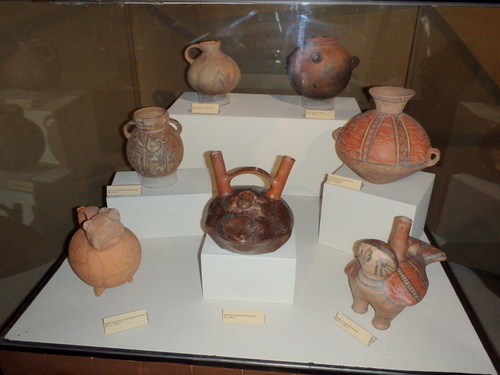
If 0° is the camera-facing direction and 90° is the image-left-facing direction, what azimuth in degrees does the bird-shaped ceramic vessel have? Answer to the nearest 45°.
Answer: approximately 45°

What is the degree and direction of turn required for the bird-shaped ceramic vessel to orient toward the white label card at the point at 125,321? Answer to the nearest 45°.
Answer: approximately 45° to its right

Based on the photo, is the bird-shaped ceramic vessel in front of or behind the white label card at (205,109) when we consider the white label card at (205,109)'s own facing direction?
in front

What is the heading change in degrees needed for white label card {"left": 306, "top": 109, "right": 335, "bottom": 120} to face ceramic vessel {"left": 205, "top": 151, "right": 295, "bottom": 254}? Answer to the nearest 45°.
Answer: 0° — it already faces it

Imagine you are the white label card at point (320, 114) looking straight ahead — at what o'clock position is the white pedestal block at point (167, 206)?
The white pedestal block is roughly at 2 o'clock from the white label card.

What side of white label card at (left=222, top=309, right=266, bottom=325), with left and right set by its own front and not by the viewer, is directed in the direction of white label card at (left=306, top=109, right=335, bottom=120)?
back
